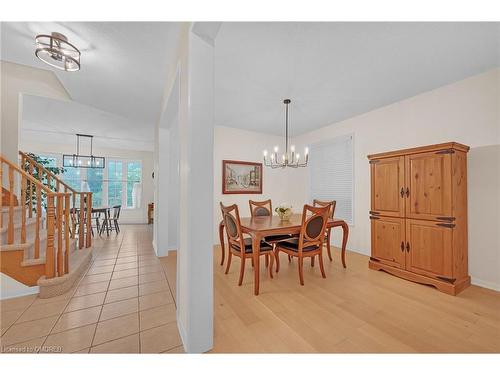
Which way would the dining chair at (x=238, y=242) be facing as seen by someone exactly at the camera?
facing away from the viewer and to the right of the viewer

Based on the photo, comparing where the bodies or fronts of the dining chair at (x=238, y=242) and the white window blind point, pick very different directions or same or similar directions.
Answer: very different directions

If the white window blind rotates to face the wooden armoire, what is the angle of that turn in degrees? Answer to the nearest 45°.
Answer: approximately 90° to its left

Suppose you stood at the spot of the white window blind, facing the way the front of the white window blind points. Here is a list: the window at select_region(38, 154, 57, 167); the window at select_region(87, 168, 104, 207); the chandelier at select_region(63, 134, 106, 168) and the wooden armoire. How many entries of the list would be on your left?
1

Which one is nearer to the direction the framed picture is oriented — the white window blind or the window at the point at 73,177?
the white window blind

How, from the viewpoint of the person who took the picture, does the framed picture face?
facing the viewer and to the right of the viewer

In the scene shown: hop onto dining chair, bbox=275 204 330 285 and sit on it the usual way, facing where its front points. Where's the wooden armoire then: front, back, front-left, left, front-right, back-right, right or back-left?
back-right

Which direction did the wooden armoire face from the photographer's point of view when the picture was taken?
facing the viewer and to the left of the viewer

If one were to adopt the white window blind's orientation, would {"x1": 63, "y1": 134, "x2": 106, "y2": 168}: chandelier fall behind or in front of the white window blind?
in front

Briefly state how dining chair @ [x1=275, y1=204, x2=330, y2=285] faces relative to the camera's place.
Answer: facing away from the viewer and to the left of the viewer

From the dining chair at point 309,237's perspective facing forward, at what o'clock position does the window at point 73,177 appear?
The window is roughly at 11 o'clock from the dining chair.

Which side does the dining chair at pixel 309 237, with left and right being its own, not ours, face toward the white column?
left

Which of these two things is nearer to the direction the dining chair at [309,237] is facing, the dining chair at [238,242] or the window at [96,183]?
the window

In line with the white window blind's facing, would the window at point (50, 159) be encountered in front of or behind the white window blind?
in front
